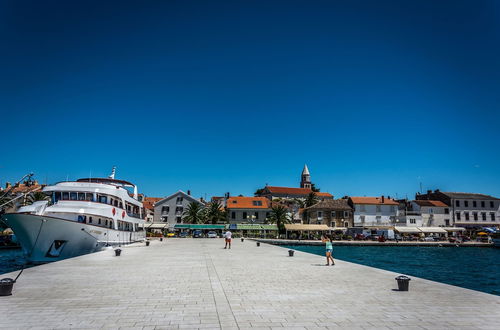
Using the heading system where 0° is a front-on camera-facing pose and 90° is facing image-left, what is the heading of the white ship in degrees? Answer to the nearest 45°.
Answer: approximately 45°
